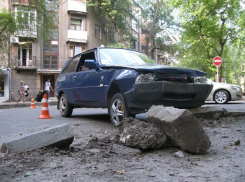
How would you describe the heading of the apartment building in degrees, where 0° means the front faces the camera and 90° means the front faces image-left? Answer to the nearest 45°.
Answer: approximately 0°

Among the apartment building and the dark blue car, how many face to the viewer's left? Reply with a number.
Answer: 0

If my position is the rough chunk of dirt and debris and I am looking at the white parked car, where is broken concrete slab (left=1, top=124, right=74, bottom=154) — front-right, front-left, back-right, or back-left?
back-left

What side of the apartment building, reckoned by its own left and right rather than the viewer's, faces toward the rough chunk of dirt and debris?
front

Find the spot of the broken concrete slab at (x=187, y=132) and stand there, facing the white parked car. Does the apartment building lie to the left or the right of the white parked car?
left

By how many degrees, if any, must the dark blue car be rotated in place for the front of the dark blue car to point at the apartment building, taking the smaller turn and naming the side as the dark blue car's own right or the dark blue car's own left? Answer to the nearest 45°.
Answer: approximately 135° to the dark blue car's own left

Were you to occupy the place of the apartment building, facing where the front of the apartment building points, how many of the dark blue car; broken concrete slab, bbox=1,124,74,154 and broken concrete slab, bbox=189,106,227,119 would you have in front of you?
3

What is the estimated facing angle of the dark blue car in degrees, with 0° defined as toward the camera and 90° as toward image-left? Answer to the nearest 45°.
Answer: approximately 315°

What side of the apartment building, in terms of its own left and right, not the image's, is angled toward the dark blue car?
front

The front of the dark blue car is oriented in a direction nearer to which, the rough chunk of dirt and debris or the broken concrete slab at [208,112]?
the rough chunk of dirt and debris

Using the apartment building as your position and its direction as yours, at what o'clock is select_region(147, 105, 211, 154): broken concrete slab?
The broken concrete slab is roughly at 12 o'clock from the apartment building.

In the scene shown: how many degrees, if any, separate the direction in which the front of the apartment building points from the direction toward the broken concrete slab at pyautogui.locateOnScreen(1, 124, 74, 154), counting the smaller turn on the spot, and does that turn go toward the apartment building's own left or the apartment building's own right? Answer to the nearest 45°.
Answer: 0° — it already faces it
